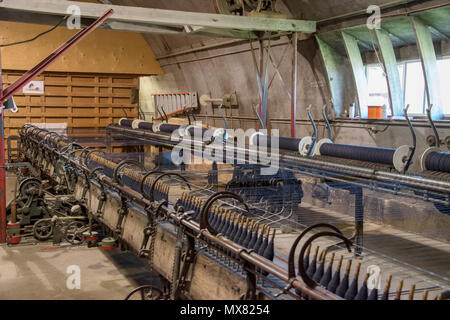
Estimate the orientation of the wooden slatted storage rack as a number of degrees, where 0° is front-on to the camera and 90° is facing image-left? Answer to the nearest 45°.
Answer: approximately 0°

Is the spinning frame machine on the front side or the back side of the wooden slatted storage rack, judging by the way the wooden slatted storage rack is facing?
on the front side

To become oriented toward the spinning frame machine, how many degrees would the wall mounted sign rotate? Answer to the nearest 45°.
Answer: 0° — it already faces it
